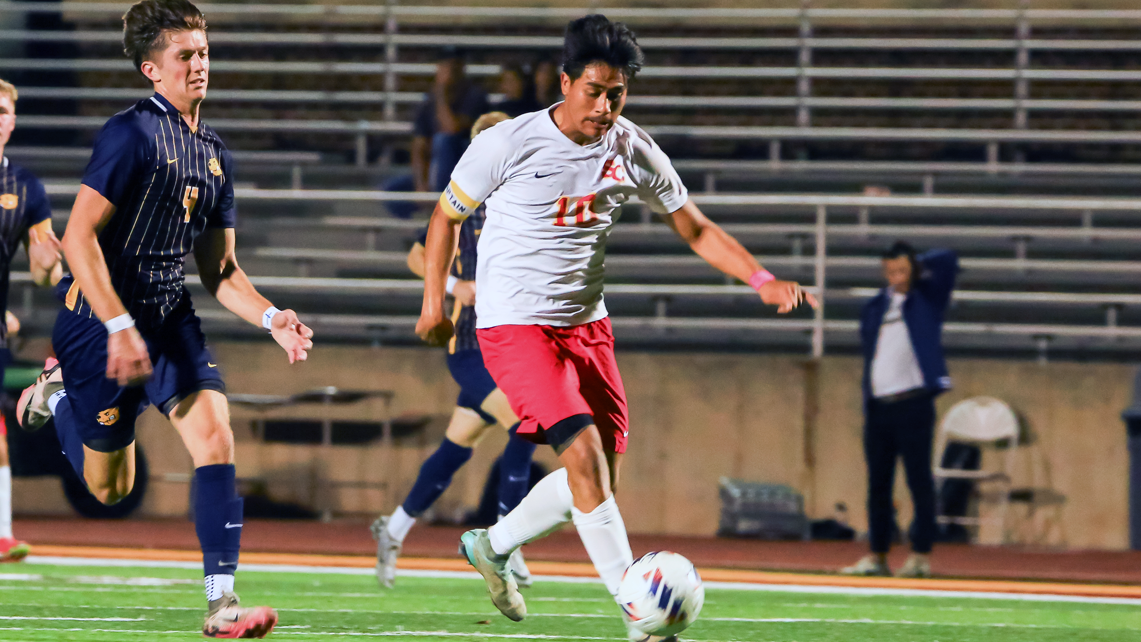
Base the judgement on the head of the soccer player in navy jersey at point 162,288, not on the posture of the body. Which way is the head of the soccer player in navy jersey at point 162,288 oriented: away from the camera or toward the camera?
toward the camera

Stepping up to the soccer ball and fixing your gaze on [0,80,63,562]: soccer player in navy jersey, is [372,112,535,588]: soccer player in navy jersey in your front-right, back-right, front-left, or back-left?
front-right

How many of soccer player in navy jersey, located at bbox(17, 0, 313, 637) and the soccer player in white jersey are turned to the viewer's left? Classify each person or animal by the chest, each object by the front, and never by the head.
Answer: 0

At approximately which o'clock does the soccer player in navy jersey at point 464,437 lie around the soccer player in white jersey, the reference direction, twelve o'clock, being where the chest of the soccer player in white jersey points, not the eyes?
The soccer player in navy jersey is roughly at 7 o'clock from the soccer player in white jersey.

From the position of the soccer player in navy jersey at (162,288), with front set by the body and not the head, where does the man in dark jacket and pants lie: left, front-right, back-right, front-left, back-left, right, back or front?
left

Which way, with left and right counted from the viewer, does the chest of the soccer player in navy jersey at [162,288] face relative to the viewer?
facing the viewer and to the right of the viewer

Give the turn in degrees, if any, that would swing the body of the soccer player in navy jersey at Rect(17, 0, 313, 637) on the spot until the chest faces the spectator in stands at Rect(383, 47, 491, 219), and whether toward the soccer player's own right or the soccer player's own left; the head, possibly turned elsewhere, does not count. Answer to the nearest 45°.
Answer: approximately 135° to the soccer player's own left

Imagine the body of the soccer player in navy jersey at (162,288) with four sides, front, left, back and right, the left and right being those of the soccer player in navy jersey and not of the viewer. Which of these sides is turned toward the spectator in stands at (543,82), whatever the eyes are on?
left

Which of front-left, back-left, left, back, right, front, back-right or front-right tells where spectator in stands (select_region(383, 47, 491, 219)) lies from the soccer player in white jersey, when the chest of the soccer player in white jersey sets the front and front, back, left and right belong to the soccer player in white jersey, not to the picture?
back-left

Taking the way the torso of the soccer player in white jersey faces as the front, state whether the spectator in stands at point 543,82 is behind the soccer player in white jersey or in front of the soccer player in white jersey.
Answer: behind

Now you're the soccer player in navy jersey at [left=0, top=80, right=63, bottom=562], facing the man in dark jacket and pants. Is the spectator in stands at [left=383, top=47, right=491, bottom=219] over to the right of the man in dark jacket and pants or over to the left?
left

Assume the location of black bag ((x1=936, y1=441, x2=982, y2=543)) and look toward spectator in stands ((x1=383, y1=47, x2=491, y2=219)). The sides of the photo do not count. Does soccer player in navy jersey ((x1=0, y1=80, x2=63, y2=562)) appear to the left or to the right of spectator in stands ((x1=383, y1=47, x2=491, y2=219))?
left
